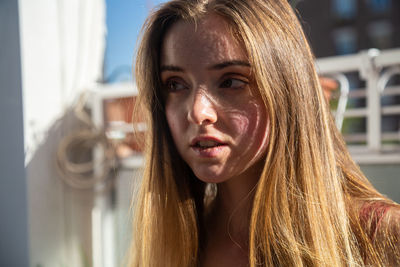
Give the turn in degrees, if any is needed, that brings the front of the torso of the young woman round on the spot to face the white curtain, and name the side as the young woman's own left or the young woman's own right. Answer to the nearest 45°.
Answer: approximately 90° to the young woman's own right

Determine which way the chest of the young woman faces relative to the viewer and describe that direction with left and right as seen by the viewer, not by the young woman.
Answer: facing the viewer and to the left of the viewer

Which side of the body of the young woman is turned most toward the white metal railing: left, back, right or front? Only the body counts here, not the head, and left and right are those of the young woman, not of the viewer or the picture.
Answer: back
